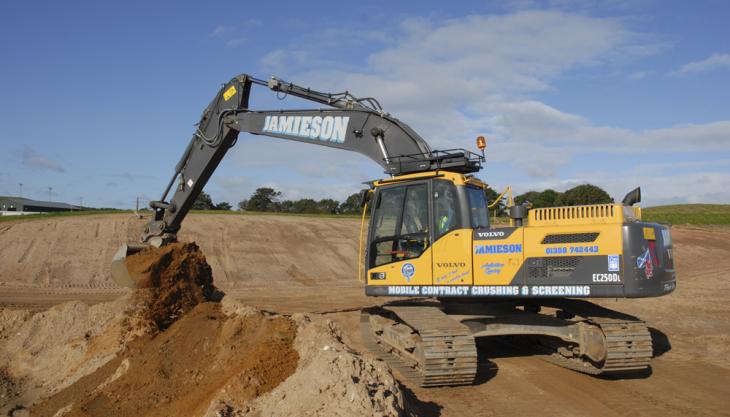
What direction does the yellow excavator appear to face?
to the viewer's left

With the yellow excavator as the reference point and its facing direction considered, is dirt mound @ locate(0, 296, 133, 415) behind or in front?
in front

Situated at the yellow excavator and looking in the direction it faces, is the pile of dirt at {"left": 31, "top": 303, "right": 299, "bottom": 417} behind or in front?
in front

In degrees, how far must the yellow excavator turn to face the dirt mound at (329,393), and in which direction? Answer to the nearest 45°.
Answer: approximately 45° to its left

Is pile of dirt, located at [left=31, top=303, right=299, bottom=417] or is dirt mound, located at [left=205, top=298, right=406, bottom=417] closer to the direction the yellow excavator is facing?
the pile of dirt
